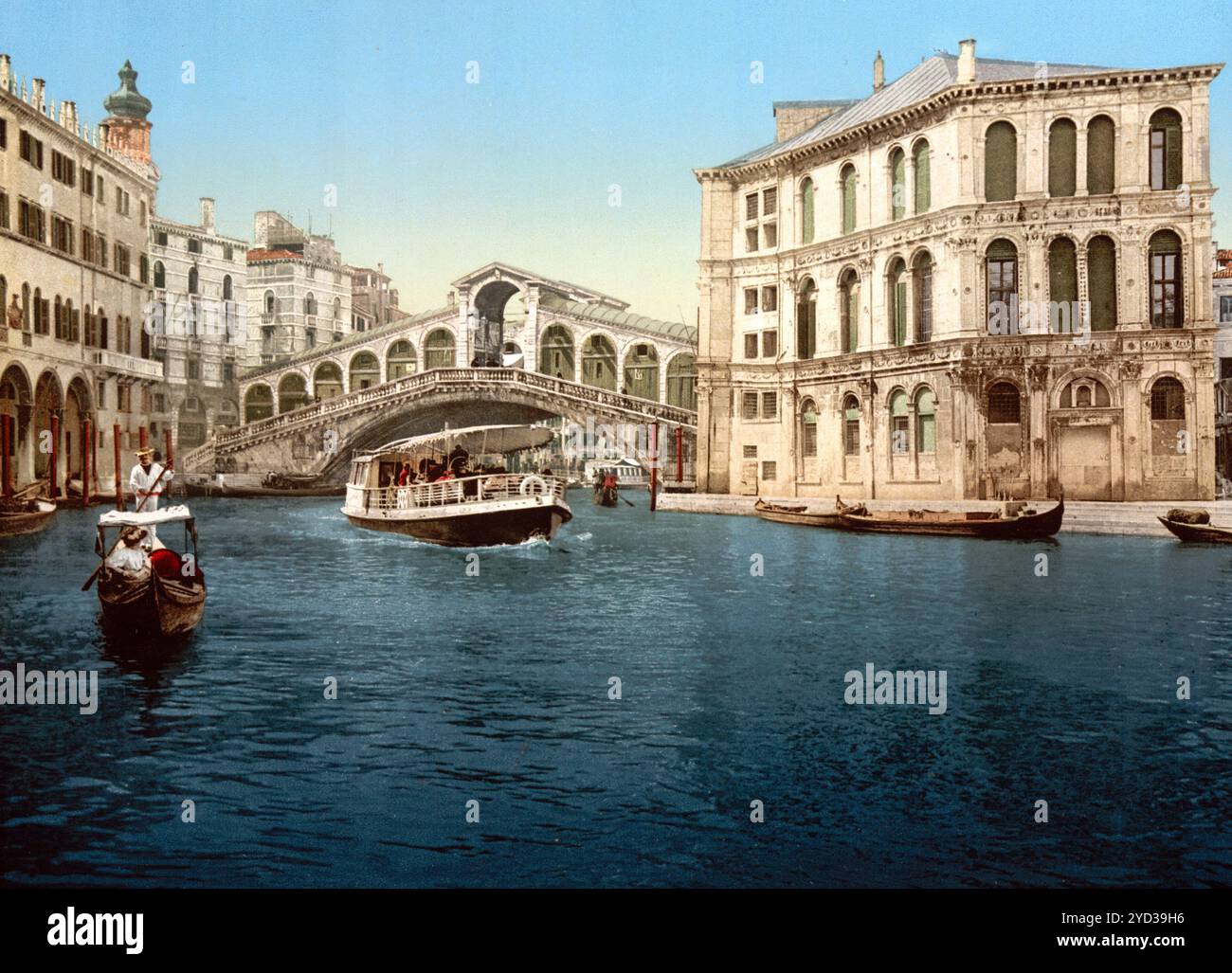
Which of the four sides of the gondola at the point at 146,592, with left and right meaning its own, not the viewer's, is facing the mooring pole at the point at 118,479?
back

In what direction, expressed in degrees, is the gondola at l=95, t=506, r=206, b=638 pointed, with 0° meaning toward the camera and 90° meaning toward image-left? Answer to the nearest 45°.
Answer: approximately 0°

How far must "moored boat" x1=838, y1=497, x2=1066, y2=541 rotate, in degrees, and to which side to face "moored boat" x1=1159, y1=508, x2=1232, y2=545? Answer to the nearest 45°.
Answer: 0° — it already faces it

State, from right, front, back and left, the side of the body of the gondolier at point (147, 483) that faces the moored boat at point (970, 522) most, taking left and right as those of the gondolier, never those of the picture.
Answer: left

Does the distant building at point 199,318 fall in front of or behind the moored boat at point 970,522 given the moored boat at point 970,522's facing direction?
behind

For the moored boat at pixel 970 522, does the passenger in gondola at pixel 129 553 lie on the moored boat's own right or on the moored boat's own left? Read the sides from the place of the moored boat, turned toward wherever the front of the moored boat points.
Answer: on the moored boat's own right

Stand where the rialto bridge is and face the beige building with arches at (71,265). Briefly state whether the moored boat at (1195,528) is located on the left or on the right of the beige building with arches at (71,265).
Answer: left

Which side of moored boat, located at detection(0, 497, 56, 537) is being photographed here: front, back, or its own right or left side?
right

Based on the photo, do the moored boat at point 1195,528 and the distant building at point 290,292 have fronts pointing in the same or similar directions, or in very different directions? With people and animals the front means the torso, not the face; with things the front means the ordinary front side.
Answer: very different directions

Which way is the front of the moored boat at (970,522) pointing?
to the viewer's right

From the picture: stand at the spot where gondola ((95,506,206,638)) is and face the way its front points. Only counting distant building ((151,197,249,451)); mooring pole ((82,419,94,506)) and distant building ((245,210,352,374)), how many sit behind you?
3
